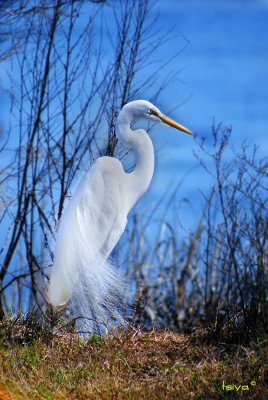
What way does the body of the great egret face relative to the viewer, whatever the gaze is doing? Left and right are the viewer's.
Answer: facing to the right of the viewer
